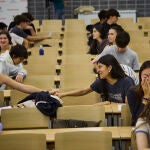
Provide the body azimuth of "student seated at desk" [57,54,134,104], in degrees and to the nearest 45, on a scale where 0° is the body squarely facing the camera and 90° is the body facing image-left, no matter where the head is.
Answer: approximately 45°

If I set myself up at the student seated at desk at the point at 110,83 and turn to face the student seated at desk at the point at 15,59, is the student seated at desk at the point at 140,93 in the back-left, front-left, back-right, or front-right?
back-left

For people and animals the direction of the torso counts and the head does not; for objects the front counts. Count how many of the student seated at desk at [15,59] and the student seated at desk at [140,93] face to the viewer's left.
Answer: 0

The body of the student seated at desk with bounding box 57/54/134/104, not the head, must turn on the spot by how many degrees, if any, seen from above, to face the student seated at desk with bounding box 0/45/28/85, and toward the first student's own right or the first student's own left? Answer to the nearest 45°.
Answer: approximately 90° to the first student's own right

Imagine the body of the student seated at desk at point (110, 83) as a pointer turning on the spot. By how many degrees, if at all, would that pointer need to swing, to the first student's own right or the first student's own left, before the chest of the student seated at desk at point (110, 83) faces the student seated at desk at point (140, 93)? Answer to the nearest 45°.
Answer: approximately 45° to the first student's own left

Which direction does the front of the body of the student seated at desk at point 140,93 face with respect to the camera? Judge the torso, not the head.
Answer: toward the camera

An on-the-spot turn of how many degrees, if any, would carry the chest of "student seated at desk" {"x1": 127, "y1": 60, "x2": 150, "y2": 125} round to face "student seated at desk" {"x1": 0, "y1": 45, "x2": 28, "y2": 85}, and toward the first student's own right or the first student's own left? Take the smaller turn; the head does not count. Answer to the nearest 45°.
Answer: approximately 135° to the first student's own right

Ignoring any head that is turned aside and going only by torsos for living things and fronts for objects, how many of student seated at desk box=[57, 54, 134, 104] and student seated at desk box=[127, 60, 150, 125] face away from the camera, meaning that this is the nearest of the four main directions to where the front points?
0

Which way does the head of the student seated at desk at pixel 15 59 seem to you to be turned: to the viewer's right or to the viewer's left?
to the viewer's right

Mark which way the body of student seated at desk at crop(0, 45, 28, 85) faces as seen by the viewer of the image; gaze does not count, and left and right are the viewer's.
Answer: facing the viewer and to the right of the viewer
